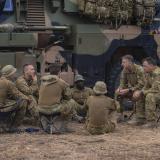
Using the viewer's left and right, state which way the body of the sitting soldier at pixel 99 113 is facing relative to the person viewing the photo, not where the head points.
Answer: facing away from the viewer

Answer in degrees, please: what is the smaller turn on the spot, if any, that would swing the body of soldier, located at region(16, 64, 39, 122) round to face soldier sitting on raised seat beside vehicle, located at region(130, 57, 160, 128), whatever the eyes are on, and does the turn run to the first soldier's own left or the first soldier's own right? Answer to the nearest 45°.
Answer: approximately 45° to the first soldier's own left

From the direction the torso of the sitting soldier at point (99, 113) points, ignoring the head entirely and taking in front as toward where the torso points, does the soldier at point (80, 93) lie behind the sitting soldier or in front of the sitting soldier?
in front

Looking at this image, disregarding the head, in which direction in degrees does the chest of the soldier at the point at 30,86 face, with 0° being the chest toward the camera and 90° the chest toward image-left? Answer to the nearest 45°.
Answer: approximately 315°

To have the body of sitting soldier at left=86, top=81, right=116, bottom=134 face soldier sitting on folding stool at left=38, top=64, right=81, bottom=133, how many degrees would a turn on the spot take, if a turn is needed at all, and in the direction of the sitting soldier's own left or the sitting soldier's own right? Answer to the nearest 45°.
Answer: approximately 90° to the sitting soldier's own left

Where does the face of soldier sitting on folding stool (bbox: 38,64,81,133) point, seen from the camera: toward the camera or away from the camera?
away from the camera

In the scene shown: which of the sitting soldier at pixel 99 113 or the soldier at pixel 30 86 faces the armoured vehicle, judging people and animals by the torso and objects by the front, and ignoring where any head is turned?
the sitting soldier

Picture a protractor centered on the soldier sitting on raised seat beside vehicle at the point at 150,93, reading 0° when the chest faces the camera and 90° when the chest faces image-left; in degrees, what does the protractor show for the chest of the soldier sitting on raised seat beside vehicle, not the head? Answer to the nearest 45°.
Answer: approximately 45°

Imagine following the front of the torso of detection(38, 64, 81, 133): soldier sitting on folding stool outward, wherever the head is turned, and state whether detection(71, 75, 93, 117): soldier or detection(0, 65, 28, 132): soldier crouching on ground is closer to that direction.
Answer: the soldier
